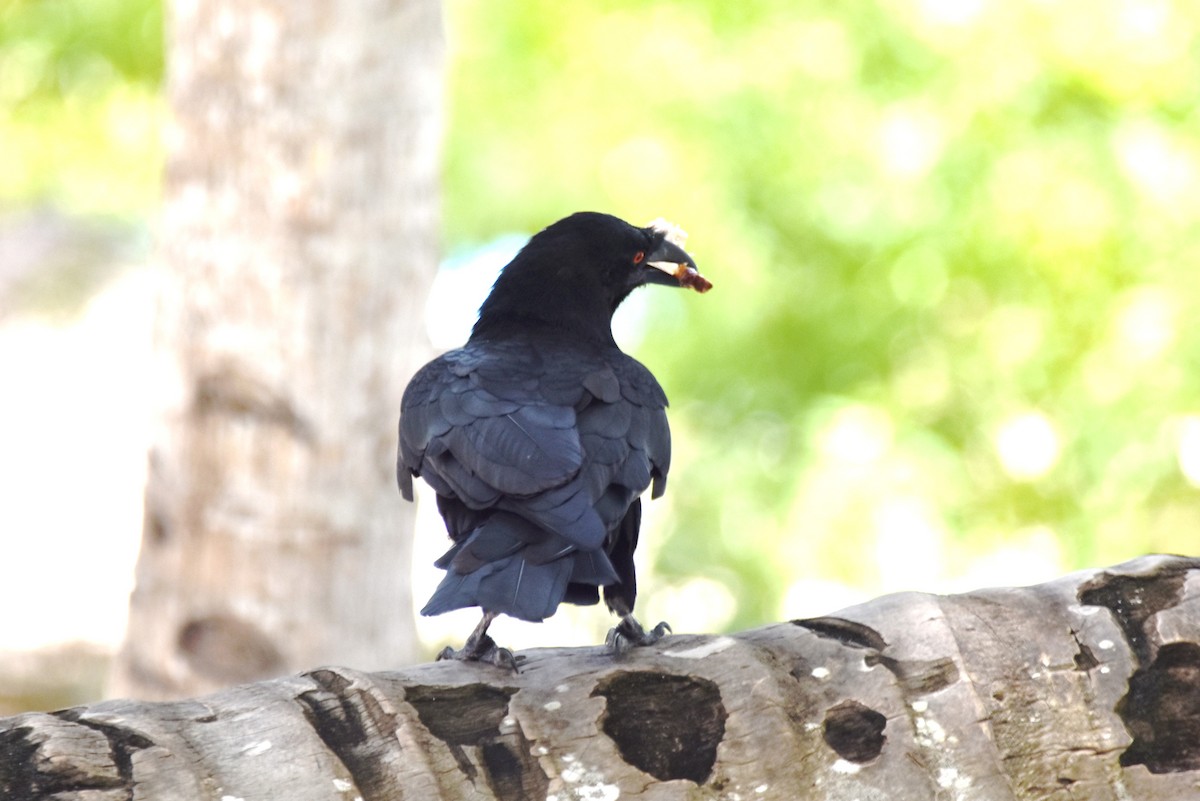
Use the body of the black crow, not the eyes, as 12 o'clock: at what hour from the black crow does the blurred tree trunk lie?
The blurred tree trunk is roughly at 11 o'clock from the black crow.

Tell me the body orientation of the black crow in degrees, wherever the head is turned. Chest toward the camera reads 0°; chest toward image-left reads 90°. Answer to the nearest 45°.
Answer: approximately 180°
